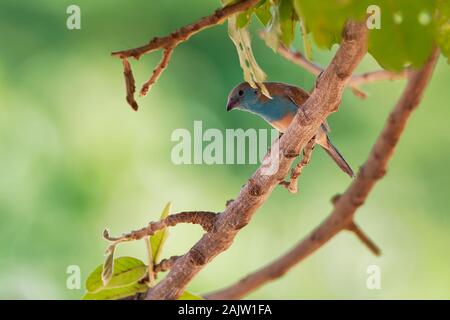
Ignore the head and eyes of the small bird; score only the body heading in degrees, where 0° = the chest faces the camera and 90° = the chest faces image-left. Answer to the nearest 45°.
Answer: approximately 90°
